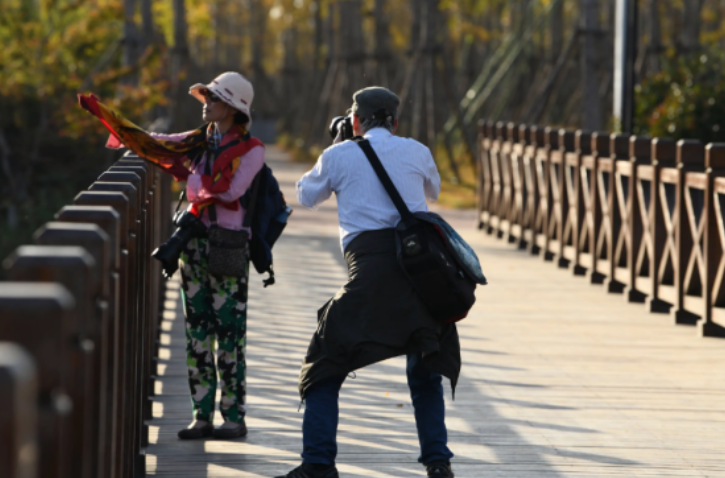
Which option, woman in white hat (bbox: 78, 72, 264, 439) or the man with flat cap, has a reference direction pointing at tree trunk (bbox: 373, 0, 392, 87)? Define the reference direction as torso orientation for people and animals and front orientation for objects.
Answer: the man with flat cap

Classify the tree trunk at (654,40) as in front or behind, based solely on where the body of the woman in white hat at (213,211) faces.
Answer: behind

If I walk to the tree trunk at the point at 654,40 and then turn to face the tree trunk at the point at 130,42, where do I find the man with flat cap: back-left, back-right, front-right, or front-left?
front-left

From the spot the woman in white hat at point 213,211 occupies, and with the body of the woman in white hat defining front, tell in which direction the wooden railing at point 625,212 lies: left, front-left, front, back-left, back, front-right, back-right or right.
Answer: back

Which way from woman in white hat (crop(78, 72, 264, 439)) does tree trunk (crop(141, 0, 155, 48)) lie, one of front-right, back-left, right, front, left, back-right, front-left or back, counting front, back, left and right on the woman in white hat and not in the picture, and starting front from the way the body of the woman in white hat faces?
back-right

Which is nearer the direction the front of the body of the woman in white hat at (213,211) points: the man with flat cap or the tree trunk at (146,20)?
the man with flat cap

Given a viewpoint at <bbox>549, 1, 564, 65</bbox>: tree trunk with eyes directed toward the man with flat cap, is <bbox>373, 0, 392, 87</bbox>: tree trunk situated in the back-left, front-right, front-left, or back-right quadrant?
front-right

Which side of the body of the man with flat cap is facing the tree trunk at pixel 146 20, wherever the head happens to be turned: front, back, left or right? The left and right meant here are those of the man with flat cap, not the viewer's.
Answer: front

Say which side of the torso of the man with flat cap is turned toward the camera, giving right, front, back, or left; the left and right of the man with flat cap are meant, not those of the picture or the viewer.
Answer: back

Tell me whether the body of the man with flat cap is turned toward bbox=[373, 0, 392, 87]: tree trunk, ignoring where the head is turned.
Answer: yes

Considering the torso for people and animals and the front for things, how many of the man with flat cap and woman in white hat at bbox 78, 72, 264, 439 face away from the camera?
1

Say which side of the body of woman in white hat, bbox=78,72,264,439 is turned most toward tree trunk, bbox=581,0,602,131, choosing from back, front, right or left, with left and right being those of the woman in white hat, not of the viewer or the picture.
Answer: back

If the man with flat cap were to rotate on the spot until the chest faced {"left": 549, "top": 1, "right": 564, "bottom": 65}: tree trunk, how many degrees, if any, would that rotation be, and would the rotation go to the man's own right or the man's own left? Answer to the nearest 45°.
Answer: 0° — they already face it

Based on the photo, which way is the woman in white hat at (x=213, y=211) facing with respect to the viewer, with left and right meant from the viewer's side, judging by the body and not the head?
facing the viewer and to the left of the viewer

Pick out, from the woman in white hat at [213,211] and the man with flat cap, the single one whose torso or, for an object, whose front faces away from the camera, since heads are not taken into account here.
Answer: the man with flat cap

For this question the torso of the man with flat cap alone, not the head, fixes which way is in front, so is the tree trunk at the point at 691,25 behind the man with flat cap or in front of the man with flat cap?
in front

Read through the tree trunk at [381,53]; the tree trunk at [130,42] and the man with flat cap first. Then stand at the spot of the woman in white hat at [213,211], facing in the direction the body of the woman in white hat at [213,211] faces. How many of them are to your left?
1
